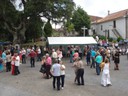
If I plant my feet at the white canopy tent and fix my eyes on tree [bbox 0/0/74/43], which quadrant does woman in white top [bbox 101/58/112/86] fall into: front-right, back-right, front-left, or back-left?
back-left

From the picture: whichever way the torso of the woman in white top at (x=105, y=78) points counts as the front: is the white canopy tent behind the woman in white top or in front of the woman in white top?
in front

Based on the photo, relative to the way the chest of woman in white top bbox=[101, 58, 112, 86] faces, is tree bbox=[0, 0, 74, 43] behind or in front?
in front
